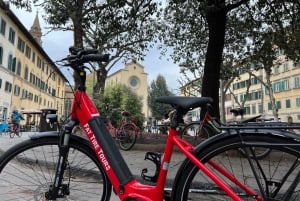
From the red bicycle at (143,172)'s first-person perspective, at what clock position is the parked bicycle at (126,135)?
The parked bicycle is roughly at 3 o'clock from the red bicycle.

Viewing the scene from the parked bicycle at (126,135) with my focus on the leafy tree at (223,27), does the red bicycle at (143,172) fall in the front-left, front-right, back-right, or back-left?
back-right

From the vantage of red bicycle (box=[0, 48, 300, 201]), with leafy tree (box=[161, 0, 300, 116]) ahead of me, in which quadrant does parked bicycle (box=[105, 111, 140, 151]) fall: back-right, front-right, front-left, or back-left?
front-left

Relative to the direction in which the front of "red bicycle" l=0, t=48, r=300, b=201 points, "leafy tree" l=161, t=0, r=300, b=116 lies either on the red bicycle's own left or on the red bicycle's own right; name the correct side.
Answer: on the red bicycle's own right

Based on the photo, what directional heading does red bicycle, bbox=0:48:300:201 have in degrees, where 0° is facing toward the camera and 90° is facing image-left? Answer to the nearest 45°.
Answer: approximately 90°

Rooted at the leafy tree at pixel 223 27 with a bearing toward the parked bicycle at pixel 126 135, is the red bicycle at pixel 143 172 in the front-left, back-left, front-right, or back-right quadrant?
front-left
